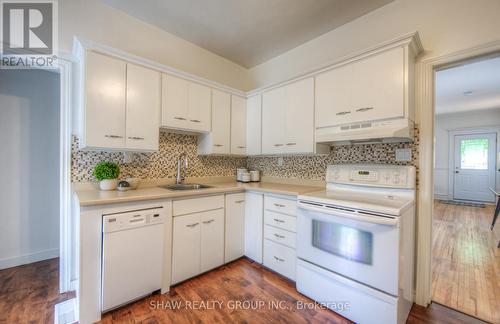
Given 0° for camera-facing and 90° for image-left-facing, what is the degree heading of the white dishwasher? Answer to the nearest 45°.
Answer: approximately 315°

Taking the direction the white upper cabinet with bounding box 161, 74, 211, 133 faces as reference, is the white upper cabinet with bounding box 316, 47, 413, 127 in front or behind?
in front

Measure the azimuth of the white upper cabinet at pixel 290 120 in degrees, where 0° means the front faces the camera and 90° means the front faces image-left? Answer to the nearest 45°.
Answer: approximately 45°

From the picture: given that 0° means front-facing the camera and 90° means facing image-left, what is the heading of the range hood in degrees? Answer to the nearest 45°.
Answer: approximately 45°

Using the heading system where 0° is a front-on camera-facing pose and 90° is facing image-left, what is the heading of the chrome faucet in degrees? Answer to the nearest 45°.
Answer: approximately 315°

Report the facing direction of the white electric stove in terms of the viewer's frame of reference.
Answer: facing the viewer and to the left of the viewer

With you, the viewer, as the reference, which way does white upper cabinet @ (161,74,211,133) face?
facing the viewer and to the right of the viewer
